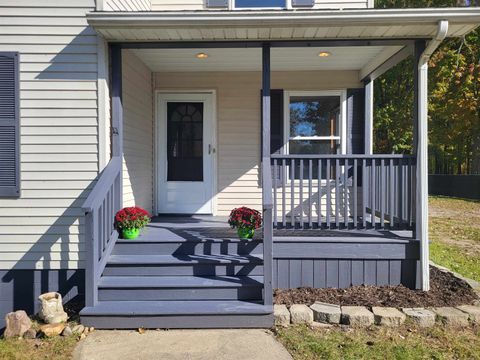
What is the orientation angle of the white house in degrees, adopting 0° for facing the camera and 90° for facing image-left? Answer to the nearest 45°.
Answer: approximately 0°

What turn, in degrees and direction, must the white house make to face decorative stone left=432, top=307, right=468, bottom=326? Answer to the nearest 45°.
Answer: approximately 90° to its left

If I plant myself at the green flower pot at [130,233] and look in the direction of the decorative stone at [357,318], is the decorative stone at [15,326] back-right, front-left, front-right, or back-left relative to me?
back-right

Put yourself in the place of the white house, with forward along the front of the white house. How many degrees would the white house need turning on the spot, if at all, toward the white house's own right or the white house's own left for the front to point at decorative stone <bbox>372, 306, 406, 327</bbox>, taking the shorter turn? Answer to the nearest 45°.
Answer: approximately 90° to the white house's own left

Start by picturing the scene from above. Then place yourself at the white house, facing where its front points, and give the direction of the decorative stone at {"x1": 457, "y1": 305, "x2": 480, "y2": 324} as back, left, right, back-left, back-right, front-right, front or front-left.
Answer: left
